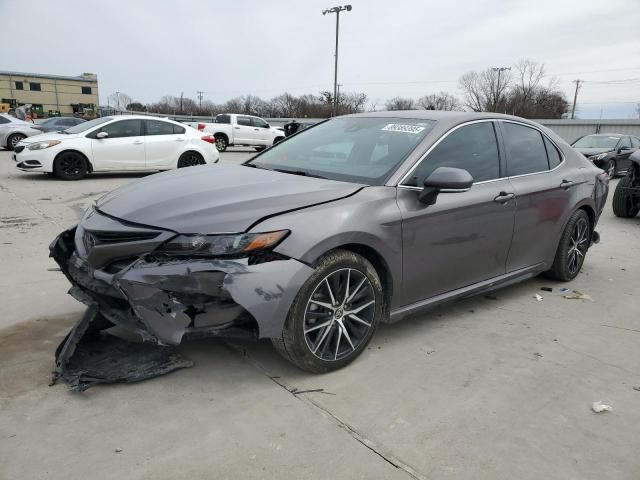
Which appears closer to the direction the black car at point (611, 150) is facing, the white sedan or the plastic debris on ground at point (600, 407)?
the white sedan

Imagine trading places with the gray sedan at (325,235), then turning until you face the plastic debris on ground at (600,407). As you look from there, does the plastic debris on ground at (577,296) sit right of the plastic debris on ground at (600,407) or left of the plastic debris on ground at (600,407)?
left

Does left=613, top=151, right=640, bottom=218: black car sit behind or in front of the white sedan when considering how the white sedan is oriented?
behind

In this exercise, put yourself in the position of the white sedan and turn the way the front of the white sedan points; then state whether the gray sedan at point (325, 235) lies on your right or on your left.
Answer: on your left

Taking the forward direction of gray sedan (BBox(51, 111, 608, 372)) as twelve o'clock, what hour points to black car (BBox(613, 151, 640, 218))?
The black car is roughly at 6 o'clock from the gray sedan.

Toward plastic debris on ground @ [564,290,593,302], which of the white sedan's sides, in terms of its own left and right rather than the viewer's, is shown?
left

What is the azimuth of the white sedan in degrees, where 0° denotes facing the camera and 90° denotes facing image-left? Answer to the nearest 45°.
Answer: approximately 90°

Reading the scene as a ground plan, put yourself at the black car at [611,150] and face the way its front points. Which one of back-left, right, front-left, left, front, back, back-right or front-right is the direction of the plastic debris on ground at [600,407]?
front-left

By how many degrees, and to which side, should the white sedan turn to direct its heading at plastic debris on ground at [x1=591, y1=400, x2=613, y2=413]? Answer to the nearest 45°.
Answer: approximately 90° to its left

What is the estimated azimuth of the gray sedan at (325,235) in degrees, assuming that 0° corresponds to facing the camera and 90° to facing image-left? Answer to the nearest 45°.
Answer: approximately 45°

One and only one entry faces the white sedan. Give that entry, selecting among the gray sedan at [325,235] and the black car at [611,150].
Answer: the black car

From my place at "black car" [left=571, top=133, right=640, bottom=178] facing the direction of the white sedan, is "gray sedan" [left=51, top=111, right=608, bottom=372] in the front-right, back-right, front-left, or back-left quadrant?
front-left

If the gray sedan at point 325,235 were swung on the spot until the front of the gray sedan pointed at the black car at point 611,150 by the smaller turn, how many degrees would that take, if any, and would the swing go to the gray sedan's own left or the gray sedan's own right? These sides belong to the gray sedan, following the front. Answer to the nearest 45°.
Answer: approximately 180°

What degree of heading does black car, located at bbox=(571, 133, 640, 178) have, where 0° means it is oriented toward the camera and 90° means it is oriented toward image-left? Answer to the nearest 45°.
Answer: approximately 45°
